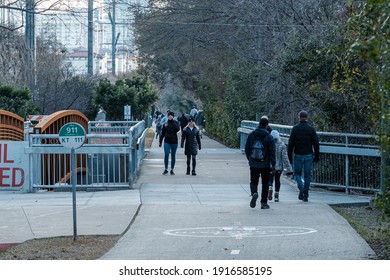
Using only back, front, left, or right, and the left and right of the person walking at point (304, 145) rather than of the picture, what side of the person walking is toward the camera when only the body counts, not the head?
back

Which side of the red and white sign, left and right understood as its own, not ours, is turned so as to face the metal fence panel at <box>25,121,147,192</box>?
left
